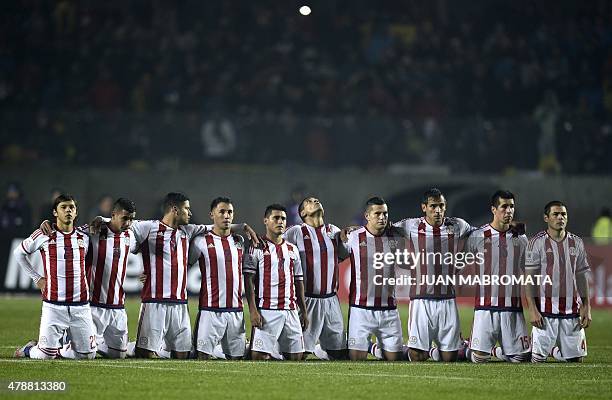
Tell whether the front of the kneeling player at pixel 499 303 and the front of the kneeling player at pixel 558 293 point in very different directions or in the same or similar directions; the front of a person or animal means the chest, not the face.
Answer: same or similar directions

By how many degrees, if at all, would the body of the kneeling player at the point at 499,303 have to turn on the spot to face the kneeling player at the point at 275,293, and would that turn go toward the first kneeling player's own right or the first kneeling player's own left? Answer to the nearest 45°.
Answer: approximately 90° to the first kneeling player's own right

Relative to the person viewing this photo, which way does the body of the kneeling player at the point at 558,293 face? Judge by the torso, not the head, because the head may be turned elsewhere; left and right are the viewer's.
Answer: facing the viewer

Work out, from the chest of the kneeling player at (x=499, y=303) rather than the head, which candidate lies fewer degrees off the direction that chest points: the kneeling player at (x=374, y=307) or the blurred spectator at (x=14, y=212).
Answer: the kneeling player

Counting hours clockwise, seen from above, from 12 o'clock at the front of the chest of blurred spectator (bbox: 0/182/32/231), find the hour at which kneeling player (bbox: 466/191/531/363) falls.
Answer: The kneeling player is roughly at 11 o'clock from the blurred spectator.

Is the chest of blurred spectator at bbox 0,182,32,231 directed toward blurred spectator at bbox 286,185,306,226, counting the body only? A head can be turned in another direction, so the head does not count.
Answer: no

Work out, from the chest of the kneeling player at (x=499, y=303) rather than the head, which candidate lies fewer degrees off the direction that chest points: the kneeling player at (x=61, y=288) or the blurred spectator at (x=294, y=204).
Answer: the kneeling player

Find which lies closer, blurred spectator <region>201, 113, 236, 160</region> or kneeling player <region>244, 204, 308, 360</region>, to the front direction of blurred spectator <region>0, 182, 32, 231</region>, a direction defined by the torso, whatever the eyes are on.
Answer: the kneeling player

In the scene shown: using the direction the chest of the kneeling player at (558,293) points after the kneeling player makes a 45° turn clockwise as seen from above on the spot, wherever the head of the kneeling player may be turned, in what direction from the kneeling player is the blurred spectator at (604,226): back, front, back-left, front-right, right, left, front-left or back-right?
back-right

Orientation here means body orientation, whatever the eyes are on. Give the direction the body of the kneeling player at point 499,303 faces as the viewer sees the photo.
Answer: toward the camera

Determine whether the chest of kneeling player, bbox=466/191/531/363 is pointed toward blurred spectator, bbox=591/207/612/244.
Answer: no

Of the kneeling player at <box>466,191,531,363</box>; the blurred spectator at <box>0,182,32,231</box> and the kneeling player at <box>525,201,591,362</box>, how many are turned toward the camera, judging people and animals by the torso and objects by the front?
3

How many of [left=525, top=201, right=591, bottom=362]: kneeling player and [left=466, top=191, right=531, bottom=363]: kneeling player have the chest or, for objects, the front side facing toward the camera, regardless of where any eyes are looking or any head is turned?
2

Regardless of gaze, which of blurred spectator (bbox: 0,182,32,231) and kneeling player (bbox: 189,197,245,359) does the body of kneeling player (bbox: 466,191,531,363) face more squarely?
the kneeling player

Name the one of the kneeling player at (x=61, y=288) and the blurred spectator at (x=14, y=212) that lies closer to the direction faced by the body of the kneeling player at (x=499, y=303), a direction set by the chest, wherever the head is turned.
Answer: the kneeling player

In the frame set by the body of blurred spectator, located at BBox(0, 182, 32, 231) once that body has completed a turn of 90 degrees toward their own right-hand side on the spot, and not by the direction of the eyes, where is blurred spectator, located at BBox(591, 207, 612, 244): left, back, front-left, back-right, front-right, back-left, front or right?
back

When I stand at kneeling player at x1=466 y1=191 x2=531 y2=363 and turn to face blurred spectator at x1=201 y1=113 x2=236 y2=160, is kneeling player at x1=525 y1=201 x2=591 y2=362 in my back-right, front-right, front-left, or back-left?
back-right

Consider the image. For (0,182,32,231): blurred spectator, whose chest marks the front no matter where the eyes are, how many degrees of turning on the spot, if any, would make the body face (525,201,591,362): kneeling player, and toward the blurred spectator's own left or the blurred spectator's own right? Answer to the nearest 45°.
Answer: approximately 45° to the blurred spectator's own left
